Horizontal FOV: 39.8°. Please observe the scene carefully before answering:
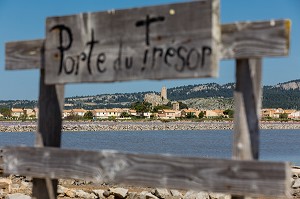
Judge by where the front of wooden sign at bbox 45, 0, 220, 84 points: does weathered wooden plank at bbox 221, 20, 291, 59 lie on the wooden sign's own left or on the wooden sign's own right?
on the wooden sign's own left

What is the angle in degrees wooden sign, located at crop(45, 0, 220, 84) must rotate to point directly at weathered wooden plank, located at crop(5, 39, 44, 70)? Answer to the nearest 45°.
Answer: approximately 90° to its right

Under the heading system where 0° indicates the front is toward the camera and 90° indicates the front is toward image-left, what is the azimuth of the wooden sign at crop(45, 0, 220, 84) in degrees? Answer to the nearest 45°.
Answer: approximately 45°
